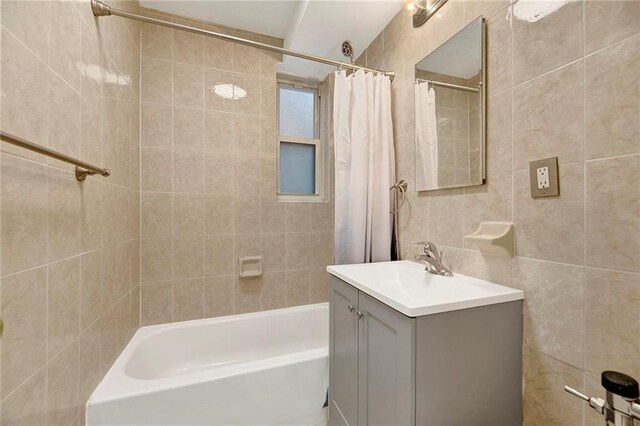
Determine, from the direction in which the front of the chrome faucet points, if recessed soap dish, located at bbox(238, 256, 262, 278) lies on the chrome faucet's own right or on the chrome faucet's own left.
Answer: on the chrome faucet's own right

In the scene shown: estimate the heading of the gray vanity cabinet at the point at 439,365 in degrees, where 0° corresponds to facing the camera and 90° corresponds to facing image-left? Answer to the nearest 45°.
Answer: approximately 45°

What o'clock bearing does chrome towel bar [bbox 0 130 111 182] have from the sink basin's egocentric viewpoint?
The chrome towel bar is roughly at 12 o'clock from the sink basin.

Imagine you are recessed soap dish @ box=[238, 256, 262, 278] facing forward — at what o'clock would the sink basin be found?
The sink basin is roughly at 11 o'clock from the recessed soap dish.
